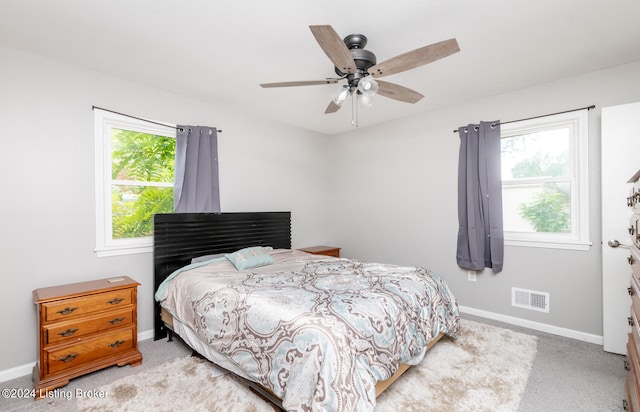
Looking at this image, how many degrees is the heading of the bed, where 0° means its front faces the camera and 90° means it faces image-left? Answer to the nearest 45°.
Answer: approximately 315°

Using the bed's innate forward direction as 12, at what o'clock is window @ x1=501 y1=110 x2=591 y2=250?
The window is roughly at 10 o'clock from the bed.

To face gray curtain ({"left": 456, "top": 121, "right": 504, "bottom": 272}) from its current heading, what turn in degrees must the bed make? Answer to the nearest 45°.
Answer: approximately 90° to its left

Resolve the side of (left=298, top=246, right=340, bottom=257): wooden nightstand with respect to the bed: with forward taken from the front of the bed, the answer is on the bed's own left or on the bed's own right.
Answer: on the bed's own left

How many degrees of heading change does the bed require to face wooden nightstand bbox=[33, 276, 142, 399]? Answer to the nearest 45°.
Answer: approximately 135° to its right

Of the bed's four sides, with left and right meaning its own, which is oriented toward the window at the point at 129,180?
back

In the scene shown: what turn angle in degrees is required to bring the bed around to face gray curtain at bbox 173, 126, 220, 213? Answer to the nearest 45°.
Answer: approximately 180°
